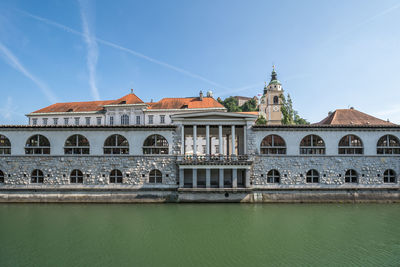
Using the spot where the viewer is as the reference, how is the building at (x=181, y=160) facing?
facing the viewer
